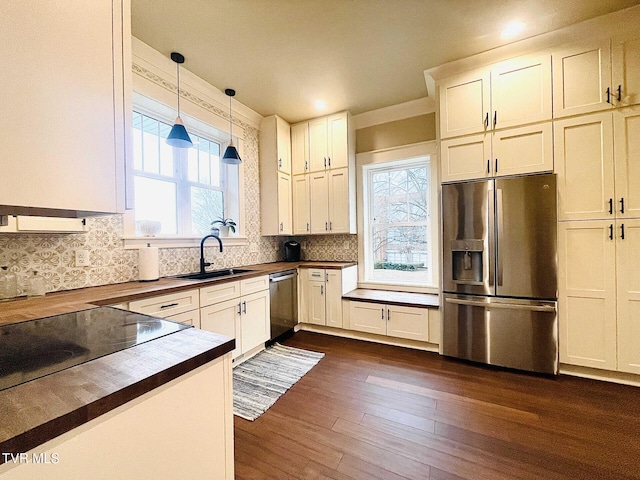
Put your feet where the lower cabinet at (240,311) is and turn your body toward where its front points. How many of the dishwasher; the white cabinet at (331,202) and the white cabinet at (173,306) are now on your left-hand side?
2

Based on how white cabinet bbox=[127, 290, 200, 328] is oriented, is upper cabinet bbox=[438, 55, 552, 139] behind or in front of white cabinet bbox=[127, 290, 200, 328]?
in front

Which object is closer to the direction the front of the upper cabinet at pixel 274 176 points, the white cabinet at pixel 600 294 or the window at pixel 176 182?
the white cabinet

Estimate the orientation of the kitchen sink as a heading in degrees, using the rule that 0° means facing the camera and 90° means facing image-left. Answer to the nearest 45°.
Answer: approximately 315°

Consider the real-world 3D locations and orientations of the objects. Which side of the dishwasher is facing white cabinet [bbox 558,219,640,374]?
front

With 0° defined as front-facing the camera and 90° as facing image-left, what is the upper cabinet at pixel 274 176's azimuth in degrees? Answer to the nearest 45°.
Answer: approximately 315°

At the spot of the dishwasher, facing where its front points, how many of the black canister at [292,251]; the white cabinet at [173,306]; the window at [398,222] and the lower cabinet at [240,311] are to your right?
2

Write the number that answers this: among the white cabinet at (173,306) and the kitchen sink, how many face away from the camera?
0

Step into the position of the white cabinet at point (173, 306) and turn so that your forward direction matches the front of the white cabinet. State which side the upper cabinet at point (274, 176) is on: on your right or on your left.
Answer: on your left

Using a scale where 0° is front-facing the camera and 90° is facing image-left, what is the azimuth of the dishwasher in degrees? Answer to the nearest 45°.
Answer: approximately 315°

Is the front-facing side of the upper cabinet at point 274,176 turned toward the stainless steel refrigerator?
yes

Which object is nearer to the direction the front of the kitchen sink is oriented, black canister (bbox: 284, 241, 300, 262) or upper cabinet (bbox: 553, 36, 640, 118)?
the upper cabinet
